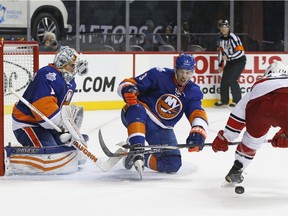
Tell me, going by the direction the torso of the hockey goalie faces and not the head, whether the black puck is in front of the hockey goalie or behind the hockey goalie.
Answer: in front

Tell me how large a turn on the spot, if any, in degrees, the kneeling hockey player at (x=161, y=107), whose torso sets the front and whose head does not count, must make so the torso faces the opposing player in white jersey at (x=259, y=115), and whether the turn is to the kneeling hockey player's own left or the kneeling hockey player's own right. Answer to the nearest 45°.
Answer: approximately 45° to the kneeling hockey player's own left

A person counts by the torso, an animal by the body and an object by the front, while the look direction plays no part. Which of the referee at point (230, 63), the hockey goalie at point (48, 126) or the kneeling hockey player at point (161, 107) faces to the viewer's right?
the hockey goalie

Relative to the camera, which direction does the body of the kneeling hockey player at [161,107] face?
toward the camera

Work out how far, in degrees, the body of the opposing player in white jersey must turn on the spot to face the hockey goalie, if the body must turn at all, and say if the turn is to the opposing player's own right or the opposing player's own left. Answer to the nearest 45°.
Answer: approximately 45° to the opposing player's own left

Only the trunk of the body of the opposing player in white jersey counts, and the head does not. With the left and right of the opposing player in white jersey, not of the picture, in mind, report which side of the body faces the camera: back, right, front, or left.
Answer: back

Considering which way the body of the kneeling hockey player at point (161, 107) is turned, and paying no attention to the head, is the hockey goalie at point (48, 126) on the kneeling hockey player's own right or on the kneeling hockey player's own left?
on the kneeling hockey player's own right

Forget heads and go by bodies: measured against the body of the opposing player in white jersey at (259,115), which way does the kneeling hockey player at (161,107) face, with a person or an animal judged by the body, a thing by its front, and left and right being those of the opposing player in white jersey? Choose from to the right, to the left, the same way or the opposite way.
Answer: the opposite way

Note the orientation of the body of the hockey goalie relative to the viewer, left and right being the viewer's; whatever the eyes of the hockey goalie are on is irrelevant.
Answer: facing to the right of the viewer

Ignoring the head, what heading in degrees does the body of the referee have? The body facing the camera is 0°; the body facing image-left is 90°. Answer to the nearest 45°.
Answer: approximately 45°

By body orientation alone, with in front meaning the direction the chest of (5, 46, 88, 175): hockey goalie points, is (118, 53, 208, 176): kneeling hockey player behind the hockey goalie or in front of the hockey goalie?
in front
